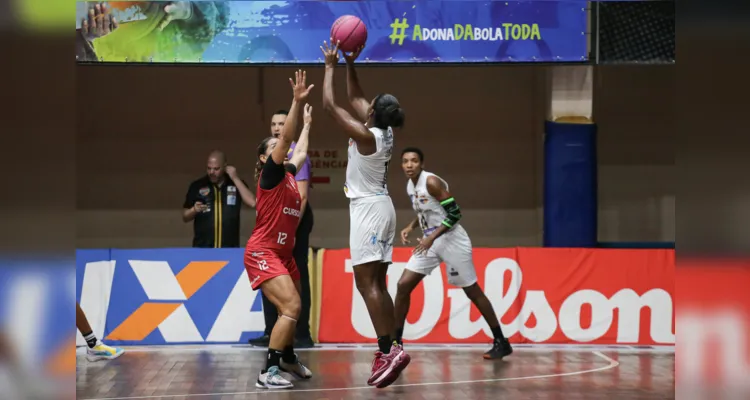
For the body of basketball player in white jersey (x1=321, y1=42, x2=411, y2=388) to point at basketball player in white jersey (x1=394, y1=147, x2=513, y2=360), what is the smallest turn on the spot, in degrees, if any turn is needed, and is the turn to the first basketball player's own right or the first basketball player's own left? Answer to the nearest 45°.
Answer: approximately 90° to the first basketball player's own right

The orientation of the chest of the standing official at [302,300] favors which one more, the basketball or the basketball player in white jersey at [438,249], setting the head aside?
the basketball

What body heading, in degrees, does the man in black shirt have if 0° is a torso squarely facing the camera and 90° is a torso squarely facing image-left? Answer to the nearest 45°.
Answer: approximately 0°

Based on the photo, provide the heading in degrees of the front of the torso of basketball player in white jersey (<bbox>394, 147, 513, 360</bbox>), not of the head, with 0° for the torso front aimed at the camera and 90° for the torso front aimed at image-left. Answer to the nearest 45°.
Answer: approximately 45°

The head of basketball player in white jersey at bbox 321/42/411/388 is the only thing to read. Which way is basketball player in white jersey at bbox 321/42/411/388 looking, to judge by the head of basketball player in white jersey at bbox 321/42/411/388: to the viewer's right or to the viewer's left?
to the viewer's left

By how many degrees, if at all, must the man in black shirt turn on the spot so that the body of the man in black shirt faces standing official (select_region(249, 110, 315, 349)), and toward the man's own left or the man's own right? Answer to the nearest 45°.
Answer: approximately 45° to the man's own left

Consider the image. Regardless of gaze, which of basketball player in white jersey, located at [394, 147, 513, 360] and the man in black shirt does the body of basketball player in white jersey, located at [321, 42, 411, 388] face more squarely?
the man in black shirt

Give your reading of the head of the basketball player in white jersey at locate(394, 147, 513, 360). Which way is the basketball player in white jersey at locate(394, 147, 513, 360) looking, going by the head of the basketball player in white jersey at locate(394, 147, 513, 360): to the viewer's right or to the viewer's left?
to the viewer's left
